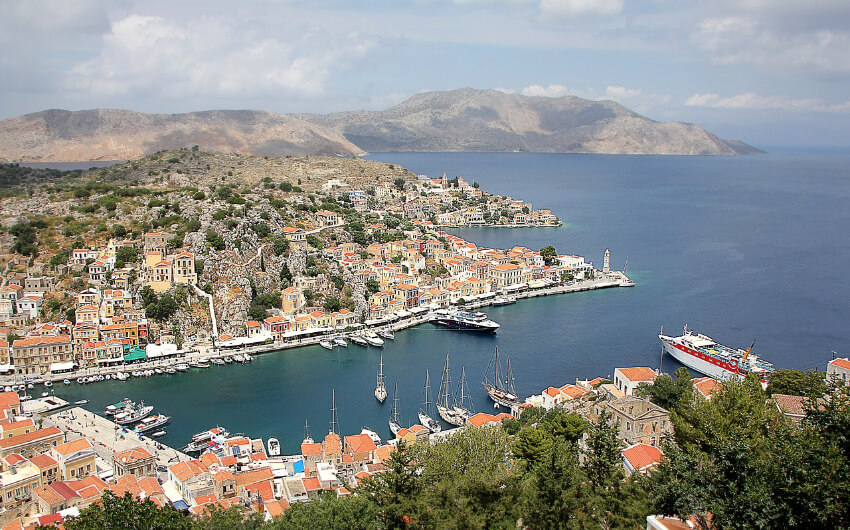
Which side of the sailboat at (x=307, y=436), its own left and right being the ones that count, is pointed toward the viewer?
back

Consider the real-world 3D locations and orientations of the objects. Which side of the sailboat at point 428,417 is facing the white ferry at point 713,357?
right

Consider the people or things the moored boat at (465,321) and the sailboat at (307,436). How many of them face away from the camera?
1

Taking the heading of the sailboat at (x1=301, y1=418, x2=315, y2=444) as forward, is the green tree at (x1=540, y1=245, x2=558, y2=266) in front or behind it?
in front

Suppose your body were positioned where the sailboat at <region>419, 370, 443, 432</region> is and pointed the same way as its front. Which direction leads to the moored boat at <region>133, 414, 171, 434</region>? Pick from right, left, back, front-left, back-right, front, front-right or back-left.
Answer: front-left

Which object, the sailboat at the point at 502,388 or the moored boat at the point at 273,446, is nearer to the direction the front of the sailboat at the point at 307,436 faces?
the sailboat

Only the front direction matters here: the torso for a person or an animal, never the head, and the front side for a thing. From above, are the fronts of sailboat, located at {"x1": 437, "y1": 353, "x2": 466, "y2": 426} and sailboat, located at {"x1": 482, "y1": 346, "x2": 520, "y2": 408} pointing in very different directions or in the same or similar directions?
same or similar directions

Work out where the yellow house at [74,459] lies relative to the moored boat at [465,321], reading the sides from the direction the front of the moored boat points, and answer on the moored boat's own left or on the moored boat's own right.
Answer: on the moored boat's own right

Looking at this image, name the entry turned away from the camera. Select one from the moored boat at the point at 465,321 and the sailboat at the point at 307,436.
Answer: the sailboat

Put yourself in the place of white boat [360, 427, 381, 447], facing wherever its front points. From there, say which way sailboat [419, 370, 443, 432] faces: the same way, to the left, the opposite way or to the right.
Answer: the same way

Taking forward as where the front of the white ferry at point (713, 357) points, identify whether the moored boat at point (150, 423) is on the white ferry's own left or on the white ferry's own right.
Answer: on the white ferry's own left

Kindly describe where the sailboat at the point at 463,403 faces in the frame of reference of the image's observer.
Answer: facing away from the viewer and to the left of the viewer

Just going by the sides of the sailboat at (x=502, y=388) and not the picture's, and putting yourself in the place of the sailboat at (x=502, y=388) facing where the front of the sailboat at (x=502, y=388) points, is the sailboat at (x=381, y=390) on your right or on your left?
on your left

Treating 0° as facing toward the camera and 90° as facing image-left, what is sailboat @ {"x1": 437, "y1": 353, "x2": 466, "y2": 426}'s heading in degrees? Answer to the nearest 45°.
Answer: approximately 135°

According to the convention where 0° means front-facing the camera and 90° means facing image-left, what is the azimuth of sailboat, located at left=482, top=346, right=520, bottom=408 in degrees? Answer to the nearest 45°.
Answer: approximately 135°
